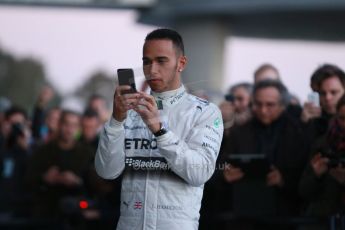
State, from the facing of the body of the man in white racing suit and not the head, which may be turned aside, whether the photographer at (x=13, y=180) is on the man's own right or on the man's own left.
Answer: on the man's own right

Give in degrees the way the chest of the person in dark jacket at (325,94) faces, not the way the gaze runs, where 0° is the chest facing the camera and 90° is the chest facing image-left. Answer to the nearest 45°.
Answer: approximately 45°

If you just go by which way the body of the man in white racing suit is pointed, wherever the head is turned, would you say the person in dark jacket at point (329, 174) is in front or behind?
behind

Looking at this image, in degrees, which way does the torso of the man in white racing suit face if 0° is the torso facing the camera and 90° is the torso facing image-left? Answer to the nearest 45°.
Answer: approximately 45°
